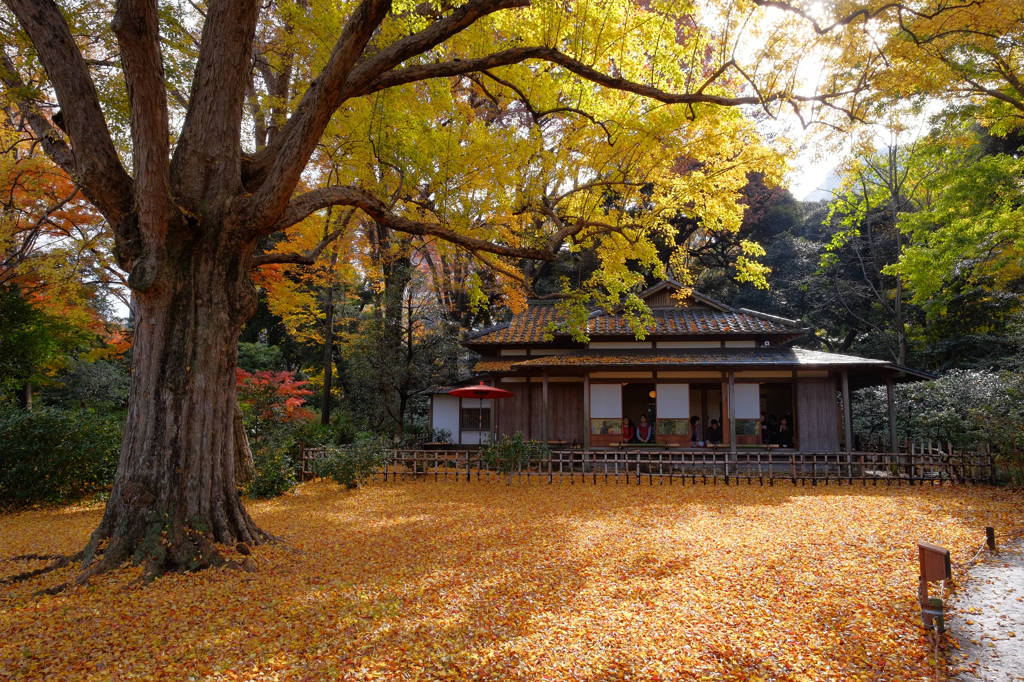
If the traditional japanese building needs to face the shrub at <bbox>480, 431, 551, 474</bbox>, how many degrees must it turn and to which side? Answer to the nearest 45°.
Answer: approximately 45° to its right

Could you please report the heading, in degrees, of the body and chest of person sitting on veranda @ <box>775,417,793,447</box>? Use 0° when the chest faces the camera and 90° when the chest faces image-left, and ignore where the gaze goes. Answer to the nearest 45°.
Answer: approximately 0°

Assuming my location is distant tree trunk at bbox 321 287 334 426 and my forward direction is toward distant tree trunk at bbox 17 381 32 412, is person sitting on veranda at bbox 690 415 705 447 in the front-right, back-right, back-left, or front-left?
back-left

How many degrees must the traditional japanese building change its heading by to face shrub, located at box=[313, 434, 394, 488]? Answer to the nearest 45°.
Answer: approximately 45° to its right

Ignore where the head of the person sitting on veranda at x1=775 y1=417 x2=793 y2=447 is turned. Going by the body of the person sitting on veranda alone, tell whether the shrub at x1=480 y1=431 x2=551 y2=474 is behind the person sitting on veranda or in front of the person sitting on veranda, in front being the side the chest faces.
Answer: in front

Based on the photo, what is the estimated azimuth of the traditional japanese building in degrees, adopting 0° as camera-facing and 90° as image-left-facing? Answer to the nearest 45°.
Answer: approximately 0°

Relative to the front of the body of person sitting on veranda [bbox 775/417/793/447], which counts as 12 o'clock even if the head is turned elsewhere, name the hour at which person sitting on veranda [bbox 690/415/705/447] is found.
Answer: person sitting on veranda [bbox 690/415/705/447] is roughly at 2 o'clock from person sitting on veranda [bbox 775/417/793/447].

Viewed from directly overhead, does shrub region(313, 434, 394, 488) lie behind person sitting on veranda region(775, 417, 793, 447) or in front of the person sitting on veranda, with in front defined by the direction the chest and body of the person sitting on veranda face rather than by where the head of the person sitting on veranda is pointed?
in front

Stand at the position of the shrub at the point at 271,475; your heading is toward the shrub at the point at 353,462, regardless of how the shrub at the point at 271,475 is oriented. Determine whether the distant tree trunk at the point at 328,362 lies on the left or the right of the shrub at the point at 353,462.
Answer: left

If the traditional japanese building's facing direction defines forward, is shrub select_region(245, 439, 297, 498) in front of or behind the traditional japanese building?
in front
